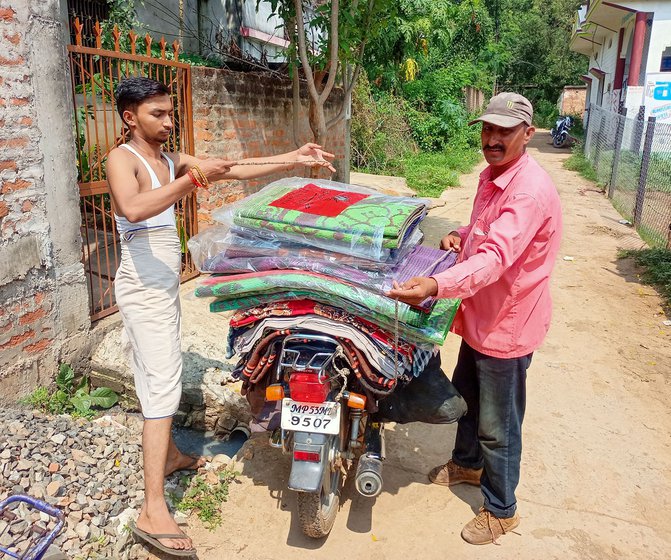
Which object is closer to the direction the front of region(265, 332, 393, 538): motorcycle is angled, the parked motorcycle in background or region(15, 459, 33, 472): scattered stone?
the parked motorcycle in background

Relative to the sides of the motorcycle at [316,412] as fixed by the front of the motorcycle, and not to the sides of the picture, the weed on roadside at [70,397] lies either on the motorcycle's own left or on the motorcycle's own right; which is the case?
on the motorcycle's own left

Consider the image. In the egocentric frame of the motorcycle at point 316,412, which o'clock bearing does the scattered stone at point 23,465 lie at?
The scattered stone is roughly at 9 o'clock from the motorcycle.

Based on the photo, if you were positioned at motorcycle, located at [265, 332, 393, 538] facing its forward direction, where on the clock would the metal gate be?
The metal gate is roughly at 11 o'clock from the motorcycle.

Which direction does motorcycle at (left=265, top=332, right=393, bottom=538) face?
away from the camera

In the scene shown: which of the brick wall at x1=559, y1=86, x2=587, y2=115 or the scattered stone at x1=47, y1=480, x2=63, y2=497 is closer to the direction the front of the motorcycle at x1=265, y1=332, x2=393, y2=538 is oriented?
the brick wall

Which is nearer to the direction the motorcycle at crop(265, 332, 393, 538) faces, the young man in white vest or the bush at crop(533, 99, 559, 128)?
the bush

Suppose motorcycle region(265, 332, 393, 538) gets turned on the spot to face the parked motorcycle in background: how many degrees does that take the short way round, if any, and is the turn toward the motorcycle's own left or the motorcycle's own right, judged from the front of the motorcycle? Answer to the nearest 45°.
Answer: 0° — it already faces it

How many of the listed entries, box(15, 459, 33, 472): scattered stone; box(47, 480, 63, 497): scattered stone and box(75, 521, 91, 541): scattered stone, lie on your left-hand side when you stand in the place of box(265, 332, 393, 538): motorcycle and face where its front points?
3

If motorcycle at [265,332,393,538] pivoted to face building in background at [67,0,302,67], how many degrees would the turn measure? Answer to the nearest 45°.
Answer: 0° — it already faces it

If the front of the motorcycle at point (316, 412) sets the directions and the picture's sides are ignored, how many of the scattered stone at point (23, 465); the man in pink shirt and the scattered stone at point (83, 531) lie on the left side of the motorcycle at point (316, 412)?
2
